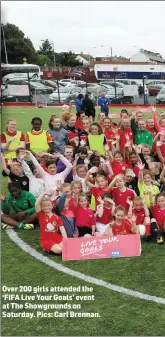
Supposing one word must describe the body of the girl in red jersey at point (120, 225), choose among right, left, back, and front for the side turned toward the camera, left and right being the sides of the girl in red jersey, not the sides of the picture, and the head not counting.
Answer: front

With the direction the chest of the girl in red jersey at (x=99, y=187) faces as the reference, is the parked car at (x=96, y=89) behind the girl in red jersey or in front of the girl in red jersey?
behind

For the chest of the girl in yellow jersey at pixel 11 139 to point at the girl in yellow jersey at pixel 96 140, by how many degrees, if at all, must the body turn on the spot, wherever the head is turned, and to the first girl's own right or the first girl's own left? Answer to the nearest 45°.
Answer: approximately 90° to the first girl's own left

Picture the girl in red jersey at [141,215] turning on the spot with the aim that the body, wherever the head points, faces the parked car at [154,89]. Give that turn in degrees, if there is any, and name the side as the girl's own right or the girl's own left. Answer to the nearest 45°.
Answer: approximately 180°

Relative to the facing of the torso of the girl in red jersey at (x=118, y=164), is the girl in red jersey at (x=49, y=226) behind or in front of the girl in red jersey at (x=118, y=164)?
in front

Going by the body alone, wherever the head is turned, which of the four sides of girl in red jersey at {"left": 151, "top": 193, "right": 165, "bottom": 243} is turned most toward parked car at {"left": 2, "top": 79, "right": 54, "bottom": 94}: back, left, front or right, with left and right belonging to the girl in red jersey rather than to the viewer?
back

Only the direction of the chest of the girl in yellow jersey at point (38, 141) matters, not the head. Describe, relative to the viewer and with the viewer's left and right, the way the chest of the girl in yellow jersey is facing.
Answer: facing the viewer

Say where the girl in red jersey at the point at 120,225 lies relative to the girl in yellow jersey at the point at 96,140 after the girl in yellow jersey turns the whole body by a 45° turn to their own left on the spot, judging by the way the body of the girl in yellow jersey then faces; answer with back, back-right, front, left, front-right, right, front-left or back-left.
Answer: front-right

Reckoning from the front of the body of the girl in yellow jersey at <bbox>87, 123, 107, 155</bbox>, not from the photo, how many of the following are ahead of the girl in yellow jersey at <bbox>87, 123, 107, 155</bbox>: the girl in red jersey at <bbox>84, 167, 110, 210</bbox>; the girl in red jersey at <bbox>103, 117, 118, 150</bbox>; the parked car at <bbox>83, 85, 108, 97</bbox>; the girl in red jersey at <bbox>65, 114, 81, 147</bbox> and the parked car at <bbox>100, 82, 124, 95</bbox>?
1

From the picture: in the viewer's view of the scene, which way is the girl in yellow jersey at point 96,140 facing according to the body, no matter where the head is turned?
toward the camera

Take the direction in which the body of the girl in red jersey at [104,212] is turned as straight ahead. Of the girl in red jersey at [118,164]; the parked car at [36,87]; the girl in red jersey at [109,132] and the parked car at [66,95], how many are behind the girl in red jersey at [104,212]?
4

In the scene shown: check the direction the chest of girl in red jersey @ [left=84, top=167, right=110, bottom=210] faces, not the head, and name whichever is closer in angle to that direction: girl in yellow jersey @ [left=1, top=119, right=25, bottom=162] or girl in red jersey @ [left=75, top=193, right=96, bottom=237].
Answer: the girl in red jersey

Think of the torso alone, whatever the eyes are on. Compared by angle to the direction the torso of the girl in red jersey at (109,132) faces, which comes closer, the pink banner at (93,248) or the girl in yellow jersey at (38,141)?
the pink banner

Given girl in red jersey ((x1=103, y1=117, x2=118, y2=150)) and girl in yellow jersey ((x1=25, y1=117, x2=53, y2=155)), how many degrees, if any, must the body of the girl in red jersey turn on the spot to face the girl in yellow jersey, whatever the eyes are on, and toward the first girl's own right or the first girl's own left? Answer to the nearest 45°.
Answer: approximately 45° to the first girl's own right

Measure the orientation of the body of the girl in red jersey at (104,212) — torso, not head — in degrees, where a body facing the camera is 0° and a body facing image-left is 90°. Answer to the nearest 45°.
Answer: approximately 0°

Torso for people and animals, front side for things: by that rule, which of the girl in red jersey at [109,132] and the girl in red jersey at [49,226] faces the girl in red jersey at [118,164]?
the girl in red jersey at [109,132]
